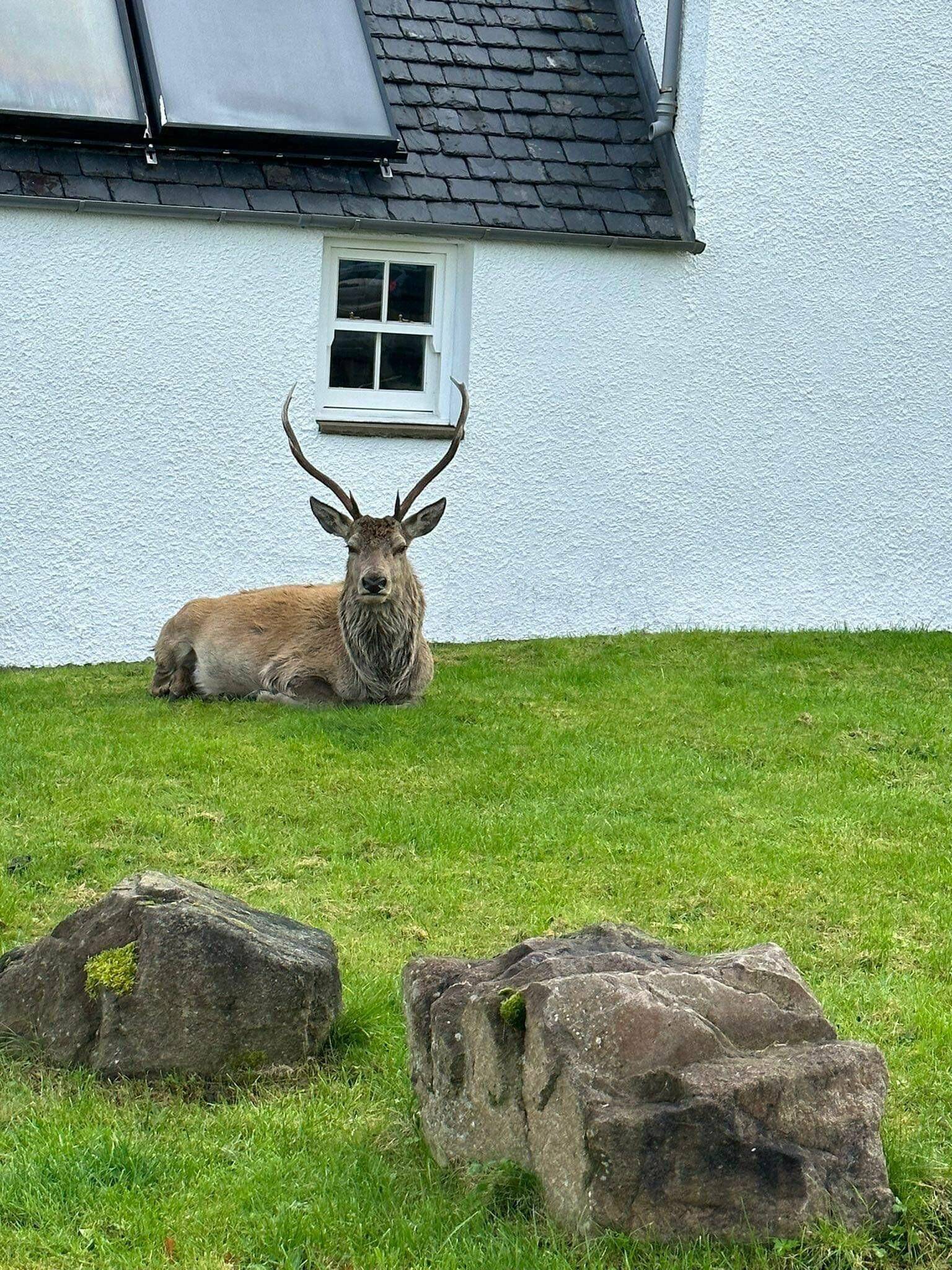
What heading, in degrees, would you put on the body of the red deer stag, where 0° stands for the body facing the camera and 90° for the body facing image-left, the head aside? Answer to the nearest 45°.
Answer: approximately 315°

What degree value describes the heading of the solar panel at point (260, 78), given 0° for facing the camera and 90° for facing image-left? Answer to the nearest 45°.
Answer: approximately 0°

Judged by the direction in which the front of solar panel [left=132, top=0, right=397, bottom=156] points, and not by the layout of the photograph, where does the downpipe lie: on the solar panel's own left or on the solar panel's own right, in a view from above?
on the solar panel's own left

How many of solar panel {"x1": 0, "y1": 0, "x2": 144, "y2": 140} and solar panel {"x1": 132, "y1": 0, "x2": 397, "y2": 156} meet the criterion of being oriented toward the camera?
2

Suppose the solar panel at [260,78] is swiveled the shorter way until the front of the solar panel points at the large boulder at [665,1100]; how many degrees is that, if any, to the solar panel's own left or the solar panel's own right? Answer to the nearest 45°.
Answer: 0° — it already faces it

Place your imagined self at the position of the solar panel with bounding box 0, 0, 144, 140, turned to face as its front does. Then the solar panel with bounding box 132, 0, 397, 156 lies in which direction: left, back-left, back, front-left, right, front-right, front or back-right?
left

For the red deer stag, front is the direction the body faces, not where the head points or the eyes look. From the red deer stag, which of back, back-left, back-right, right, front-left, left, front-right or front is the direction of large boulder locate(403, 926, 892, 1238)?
front-right
